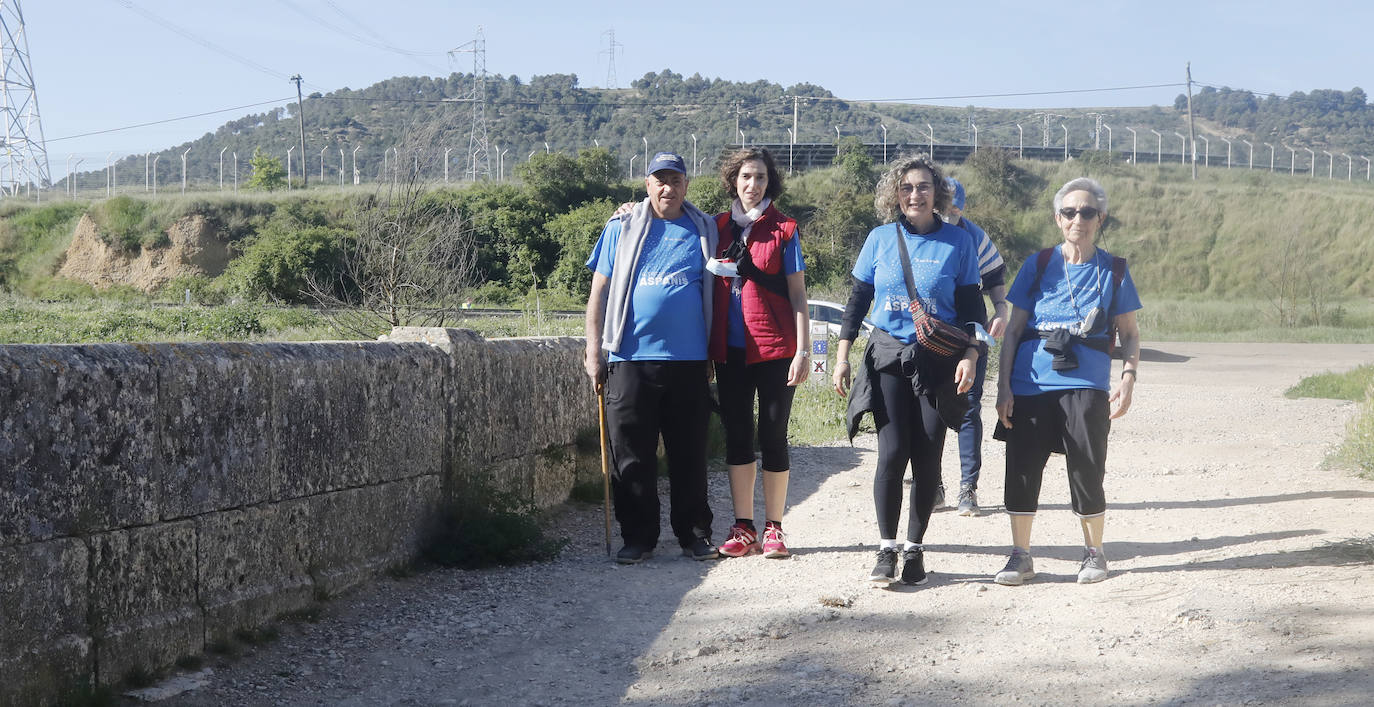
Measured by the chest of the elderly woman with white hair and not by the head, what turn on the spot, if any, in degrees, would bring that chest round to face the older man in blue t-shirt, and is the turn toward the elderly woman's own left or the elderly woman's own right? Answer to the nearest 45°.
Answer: approximately 90° to the elderly woman's own right

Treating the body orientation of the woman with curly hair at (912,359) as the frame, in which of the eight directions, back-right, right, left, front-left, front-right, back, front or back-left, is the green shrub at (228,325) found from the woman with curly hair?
back-right

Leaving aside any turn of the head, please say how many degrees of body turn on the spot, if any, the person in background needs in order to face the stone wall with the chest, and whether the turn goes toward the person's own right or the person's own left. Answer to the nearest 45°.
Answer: approximately 45° to the person's own right

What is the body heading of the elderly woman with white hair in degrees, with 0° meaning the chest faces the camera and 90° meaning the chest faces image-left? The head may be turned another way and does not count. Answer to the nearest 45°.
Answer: approximately 0°

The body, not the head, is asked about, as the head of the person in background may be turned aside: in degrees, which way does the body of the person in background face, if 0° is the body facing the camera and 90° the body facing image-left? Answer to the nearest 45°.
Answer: approximately 0°

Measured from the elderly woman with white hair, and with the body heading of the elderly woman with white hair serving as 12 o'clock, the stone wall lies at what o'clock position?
The stone wall is roughly at 2 o'clock from the elderly woman with white hair.

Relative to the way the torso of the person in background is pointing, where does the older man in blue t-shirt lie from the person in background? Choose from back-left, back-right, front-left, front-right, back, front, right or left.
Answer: front-right

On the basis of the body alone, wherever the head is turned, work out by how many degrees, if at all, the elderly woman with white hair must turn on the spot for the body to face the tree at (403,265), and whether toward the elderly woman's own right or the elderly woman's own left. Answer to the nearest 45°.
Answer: approximately 135° to the elderly woman's own right

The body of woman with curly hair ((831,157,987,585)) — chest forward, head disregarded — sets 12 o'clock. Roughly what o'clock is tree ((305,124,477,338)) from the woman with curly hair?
The tree is roughly at 5 o'clock from the woman with curly hair.

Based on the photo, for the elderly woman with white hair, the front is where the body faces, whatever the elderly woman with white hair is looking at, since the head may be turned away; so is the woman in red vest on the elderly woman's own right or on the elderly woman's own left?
on the elderly woman's own right

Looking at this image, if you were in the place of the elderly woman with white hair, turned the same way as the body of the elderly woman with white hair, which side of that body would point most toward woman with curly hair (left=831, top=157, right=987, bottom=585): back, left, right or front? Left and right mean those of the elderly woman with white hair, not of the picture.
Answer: right

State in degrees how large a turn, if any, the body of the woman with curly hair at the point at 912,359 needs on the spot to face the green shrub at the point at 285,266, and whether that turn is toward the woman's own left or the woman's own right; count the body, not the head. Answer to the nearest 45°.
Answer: approximately 135° to the woman's own right
